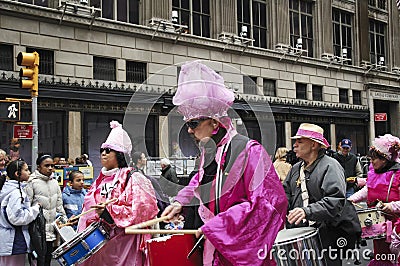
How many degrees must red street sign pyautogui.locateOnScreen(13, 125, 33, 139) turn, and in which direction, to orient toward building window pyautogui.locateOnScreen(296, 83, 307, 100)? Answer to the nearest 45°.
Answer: approximately 135° to its left

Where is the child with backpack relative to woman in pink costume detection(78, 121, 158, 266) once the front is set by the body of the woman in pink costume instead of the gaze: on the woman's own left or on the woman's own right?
on the woman's own right

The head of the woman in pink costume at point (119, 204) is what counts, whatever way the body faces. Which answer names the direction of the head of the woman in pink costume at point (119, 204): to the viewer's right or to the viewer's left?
to the viewer's left

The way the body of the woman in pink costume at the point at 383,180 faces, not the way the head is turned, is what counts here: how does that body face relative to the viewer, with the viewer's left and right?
facing the viewer and to the left of the viewer

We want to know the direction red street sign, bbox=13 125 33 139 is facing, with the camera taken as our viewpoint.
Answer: facing the viewer

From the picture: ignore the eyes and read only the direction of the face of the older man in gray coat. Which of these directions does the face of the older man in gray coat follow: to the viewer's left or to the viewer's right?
to the viewer's left

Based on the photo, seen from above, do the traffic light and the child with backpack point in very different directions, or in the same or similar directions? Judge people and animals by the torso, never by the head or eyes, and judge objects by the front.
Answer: very different directions

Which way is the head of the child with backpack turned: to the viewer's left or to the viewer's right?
to the viewer's right

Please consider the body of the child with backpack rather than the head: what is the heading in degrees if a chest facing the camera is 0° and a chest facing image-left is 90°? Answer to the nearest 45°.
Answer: approximately 270°

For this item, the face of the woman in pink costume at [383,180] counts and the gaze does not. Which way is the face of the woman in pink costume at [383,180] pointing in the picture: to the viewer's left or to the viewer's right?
to the viewer's left
